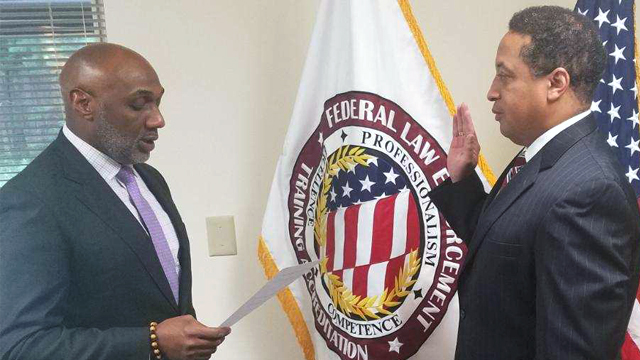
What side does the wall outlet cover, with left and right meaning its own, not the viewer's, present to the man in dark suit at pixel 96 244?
front

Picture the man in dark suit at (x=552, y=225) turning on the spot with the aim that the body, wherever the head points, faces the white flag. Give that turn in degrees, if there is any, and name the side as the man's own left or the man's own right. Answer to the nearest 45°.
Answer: approximately 45° to the man's own right

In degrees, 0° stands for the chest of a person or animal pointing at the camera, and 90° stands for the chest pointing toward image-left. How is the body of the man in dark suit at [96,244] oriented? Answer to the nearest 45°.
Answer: approximately 315°

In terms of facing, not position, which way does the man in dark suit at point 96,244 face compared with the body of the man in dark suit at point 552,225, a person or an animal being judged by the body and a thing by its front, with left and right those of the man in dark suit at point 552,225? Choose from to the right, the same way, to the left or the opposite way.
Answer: the opposite way

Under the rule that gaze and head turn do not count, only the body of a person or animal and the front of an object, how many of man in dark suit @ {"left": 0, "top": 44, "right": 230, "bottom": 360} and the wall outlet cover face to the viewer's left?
0

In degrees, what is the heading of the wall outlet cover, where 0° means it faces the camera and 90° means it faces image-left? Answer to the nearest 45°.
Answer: approximately 0°

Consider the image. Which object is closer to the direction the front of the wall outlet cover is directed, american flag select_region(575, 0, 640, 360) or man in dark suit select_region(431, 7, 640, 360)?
the man in dark suit

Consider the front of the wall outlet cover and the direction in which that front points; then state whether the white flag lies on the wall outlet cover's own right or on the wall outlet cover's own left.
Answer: on the wall outlet cover's own left

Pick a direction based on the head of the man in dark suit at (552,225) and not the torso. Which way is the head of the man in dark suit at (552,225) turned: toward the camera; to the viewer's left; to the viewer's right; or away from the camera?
to the viewer's left

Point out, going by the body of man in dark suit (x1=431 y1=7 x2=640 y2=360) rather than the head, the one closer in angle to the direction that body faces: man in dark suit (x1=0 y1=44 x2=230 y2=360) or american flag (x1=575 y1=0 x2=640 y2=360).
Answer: the man in dark suit

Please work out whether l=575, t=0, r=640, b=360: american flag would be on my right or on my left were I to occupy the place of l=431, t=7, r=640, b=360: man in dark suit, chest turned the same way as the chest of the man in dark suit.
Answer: on my right

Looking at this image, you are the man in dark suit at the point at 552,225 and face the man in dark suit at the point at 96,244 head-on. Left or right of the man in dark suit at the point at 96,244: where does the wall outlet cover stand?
right

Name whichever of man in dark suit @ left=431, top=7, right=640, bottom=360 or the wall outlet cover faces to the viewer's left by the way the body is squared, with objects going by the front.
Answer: the man in dark suit

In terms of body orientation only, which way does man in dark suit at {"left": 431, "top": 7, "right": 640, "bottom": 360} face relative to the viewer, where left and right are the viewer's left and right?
facing to the left of the viewer
